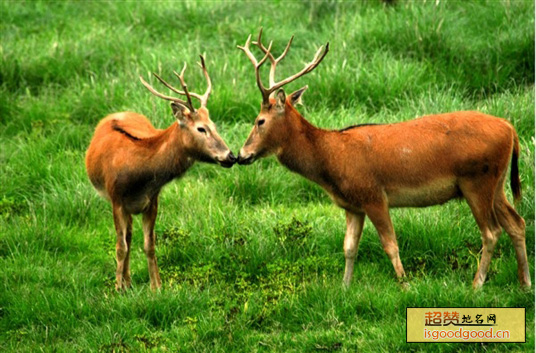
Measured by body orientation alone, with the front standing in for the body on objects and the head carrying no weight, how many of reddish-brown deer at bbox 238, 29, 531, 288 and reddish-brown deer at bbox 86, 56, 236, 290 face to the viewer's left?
1

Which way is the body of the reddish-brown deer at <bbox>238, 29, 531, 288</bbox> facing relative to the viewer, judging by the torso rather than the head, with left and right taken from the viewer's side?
facing to the left of the viewer

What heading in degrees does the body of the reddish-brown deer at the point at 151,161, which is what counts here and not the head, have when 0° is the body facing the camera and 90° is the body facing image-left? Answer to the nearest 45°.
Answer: approximately 315°

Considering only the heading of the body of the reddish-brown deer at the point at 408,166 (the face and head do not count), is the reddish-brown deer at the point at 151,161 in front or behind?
in front

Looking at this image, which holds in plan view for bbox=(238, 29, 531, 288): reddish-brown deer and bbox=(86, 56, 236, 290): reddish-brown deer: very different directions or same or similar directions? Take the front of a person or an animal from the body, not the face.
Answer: very different directions

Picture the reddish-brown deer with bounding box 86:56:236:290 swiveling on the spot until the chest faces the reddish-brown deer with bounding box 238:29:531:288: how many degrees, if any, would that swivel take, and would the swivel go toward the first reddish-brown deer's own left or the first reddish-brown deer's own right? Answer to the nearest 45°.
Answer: approximately 45° to the first reddish-brown deer's own left
